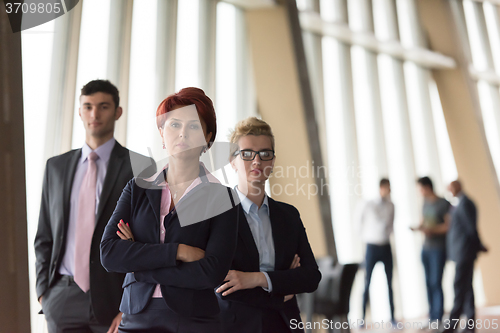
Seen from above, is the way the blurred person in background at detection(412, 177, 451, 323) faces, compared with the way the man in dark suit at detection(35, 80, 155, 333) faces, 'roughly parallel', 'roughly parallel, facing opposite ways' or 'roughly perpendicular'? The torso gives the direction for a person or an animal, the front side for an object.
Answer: roughly perpendicular

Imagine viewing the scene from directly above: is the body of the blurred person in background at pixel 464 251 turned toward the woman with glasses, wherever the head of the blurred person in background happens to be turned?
no

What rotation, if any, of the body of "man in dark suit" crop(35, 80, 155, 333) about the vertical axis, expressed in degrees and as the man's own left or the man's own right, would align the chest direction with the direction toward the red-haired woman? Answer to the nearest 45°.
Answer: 0° — they already face them

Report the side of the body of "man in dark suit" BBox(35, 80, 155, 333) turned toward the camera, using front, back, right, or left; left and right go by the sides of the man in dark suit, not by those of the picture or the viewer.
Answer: front

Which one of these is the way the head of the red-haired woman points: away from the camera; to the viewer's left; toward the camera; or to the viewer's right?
toward the camera

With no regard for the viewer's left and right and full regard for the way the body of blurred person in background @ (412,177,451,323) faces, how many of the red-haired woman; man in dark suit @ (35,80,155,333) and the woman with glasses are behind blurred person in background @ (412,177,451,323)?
0

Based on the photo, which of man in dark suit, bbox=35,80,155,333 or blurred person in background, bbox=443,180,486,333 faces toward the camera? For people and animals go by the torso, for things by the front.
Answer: the man in dark suit

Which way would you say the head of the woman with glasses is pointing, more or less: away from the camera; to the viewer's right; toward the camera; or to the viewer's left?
toward the camera

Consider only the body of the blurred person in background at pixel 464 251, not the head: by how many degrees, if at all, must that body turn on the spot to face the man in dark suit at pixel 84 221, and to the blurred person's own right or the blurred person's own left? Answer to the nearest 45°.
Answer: approximately 45° to the blurred person's own left

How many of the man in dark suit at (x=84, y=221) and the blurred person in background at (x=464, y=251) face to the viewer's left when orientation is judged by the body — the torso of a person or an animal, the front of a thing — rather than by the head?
1

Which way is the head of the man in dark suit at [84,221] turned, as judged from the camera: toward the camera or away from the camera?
toward the camera

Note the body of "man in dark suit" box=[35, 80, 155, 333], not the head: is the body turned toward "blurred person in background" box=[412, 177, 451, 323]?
no

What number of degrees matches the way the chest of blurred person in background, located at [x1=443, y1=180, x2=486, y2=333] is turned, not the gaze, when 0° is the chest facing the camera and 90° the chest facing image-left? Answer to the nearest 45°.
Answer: approximately 90°
